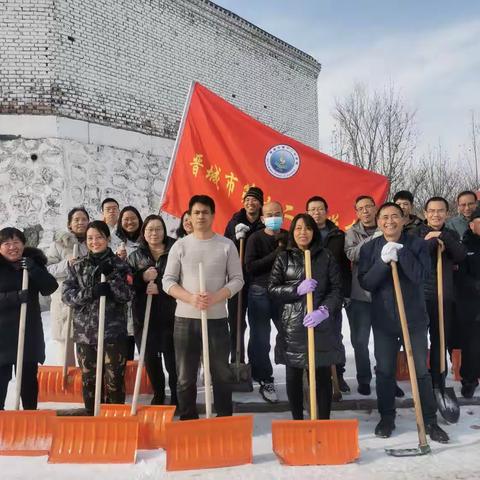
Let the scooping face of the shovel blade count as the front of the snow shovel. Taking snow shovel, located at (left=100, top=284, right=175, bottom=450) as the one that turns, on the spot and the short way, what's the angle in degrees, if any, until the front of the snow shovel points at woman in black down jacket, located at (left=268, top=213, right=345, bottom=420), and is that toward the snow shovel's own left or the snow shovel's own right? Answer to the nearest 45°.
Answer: approximately 90° to the snow shovel's own left

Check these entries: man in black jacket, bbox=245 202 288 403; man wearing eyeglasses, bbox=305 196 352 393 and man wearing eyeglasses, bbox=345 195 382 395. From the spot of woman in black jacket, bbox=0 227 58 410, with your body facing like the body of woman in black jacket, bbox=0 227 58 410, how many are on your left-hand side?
3

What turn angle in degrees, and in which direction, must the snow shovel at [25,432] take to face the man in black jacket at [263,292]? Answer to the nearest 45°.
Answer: approximately 90° to its left

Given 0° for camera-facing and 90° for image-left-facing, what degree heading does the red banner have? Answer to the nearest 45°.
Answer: approximately 0°

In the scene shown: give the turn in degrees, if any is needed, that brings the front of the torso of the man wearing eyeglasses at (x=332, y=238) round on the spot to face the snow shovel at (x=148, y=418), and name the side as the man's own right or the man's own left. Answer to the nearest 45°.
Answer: approximately 45° to the man's own right

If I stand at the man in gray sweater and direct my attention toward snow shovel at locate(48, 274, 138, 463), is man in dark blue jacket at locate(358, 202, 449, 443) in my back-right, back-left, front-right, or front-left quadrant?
back-left

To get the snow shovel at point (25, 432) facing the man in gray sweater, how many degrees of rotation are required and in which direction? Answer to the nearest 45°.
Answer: approximately 90° to its left

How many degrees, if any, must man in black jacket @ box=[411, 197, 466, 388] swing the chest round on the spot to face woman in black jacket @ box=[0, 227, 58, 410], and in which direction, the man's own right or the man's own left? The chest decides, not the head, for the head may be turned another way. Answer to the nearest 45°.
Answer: approximately 45° to the man's own right

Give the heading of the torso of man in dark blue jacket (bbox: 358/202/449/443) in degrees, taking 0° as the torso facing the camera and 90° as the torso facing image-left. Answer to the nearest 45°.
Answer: approximately 0°
